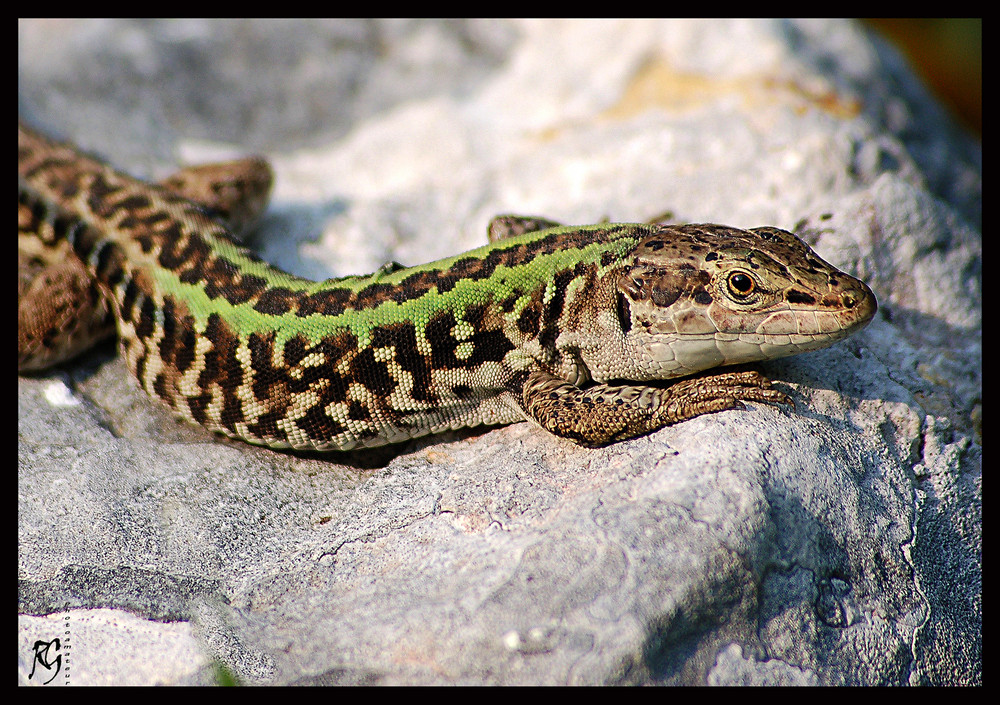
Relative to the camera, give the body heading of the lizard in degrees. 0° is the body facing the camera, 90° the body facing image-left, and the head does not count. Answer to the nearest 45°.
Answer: approximately 270°
